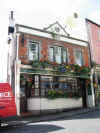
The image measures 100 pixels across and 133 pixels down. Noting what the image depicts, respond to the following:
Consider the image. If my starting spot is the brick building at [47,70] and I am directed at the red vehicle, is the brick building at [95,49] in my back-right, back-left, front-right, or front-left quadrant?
back-left

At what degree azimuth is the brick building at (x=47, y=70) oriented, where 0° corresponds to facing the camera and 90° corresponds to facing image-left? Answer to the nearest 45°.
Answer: approximately 315°

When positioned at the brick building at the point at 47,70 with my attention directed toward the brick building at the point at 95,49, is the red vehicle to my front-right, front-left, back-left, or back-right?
back-right

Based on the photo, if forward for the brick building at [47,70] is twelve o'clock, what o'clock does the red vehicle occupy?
The red vehicle is roughly at 2 o'clock from the brick building.

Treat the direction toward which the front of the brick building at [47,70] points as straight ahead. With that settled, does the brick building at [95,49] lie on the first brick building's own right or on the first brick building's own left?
on the first brick building's own left
